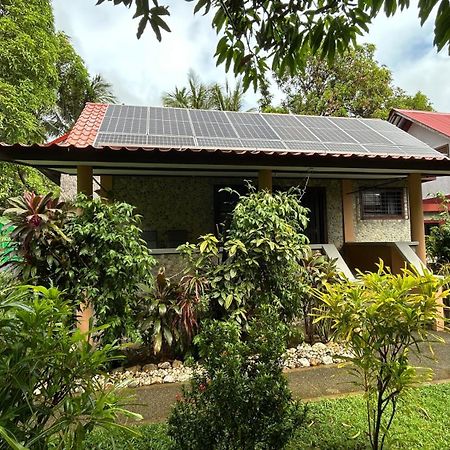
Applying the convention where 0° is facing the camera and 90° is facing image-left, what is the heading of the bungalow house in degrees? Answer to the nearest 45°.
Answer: approximately 0°

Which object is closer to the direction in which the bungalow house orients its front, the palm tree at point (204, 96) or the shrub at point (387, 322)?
the shrub

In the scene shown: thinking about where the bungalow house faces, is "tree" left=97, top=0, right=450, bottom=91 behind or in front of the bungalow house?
in front

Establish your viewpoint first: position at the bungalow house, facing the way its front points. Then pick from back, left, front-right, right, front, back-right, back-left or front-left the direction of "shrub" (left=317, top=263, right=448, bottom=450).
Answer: front

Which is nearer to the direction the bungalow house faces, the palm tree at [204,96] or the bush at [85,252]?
the bush

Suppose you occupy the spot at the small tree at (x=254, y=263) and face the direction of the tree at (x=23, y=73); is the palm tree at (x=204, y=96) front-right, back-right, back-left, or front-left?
front-right

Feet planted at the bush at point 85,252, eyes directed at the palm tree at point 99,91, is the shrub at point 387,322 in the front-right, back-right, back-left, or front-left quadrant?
back-right

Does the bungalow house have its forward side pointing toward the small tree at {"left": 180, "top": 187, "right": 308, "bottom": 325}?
yes

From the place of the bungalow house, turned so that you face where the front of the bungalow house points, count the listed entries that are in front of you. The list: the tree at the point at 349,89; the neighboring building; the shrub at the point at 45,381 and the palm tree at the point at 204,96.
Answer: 1

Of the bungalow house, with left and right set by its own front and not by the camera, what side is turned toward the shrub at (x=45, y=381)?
front

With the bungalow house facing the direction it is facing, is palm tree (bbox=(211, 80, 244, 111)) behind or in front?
behind

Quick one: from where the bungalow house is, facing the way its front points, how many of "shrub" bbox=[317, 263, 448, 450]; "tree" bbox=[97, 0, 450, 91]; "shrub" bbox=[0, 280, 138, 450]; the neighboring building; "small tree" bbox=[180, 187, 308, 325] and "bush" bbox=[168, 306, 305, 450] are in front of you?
5

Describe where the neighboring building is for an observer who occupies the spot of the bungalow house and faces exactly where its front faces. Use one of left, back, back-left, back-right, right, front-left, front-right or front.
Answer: back-left

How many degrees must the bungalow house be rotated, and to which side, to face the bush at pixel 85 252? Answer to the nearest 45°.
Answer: approximately 45° to its right

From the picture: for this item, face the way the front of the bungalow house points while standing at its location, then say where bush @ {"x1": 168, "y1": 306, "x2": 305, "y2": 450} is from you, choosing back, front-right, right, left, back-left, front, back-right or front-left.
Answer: front
